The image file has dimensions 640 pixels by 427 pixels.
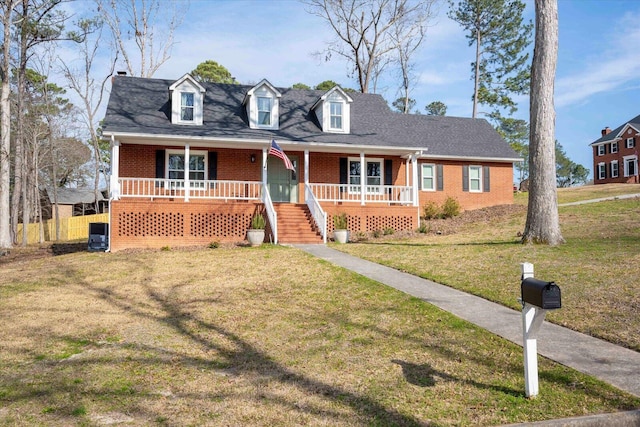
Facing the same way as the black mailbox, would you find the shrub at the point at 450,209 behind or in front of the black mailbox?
behind

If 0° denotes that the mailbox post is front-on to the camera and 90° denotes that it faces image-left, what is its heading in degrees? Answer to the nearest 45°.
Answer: approximately 315°

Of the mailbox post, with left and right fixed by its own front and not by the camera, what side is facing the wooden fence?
back

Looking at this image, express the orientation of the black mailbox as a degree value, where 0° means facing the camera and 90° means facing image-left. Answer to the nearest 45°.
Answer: approximately 315°

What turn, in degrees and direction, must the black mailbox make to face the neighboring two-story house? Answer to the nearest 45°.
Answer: approximately 135° to its left

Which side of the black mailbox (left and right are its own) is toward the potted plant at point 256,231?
back

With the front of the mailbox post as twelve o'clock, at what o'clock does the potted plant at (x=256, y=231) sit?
The potted plant is roughly at 6 o'clock from the mailbox post.

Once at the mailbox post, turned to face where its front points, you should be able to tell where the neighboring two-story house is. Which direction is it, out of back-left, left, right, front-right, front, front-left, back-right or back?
back-left

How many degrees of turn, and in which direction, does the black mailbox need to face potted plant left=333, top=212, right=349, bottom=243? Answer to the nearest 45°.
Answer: approximately 180°
